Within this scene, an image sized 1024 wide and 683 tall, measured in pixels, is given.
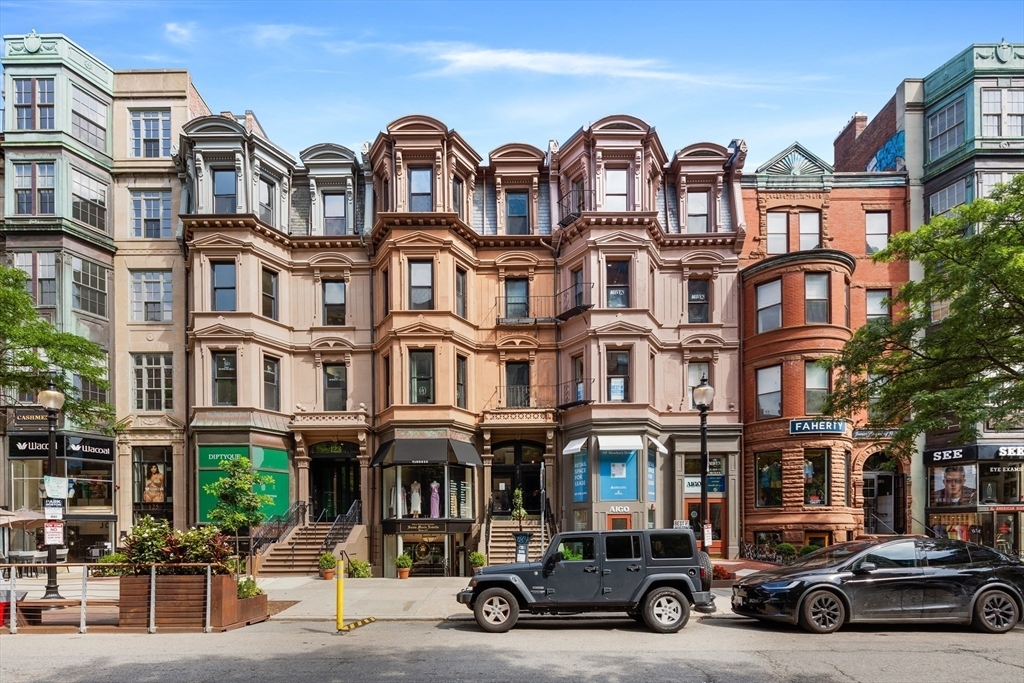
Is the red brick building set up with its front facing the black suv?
yes

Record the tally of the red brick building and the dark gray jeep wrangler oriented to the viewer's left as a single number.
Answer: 1

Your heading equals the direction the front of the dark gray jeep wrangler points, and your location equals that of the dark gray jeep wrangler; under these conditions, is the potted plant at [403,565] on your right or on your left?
on your right

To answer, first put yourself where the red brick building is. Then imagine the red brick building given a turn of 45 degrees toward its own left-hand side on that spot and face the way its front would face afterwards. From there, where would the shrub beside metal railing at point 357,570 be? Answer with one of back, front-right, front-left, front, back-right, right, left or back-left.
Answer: right

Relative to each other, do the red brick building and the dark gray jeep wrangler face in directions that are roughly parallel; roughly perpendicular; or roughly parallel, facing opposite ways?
roughly perpendicular

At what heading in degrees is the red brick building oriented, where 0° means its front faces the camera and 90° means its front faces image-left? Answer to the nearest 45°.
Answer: approximately 0°

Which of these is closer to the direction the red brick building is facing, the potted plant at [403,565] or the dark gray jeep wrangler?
the dark gray jeep wrangler

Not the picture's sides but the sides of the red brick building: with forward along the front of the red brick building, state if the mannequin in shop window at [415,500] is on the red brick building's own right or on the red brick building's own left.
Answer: on the red brick building's own right

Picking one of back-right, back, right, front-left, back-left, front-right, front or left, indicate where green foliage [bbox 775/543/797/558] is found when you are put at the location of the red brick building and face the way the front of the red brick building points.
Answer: front

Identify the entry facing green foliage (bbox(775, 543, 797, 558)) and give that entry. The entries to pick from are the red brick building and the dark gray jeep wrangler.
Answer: the red brick building

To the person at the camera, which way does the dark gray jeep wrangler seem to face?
facing to the left of the viewer
